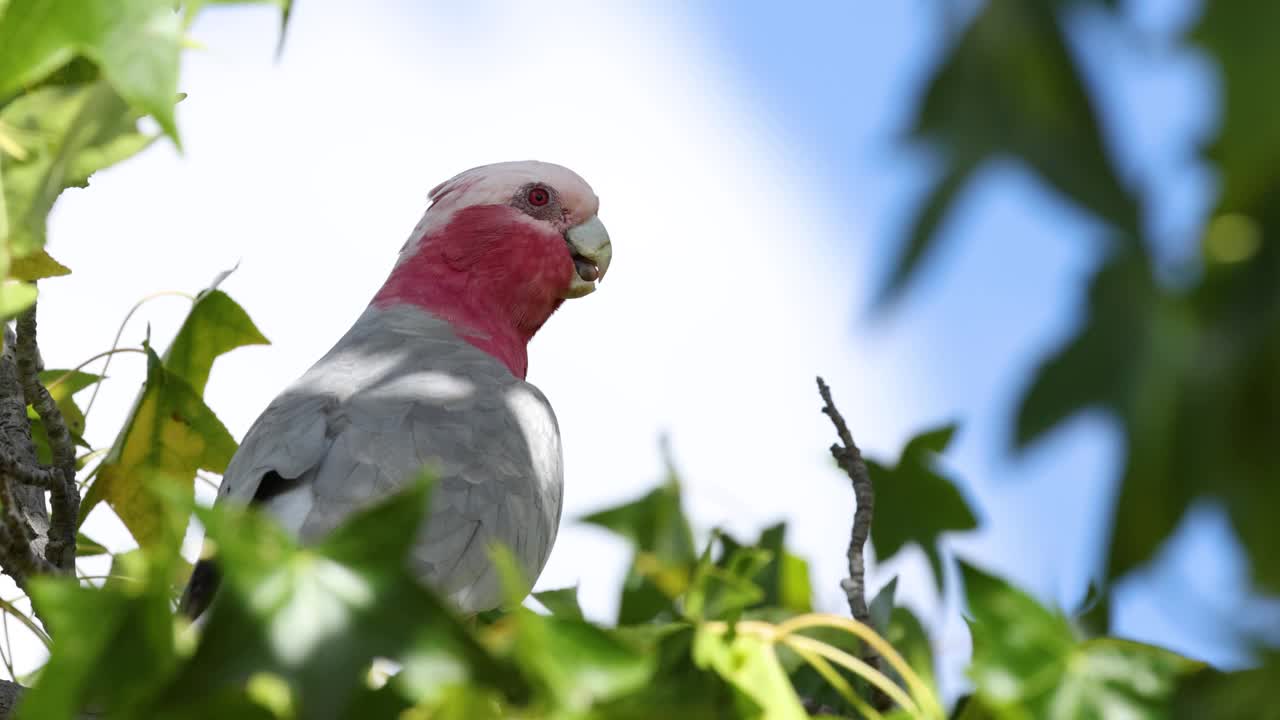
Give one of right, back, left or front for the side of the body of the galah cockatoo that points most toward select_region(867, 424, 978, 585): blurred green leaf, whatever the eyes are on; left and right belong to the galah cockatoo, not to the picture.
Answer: front

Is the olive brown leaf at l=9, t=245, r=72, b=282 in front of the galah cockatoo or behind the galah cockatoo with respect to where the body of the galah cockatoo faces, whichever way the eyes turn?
behind

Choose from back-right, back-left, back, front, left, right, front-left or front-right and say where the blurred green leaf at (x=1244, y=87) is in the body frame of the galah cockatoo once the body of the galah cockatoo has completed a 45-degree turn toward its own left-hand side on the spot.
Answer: back

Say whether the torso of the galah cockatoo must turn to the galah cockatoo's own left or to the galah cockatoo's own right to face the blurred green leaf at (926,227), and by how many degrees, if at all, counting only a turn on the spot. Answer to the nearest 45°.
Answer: approximately 135° to the galah cockatoo's own right

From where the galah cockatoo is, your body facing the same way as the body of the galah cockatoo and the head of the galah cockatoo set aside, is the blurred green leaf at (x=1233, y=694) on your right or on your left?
on your right

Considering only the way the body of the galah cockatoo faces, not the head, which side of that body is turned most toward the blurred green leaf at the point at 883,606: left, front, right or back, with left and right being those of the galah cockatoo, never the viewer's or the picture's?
right

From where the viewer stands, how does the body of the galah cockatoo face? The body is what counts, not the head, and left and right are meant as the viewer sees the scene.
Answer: facing away from the viewer and to the right of the viewer

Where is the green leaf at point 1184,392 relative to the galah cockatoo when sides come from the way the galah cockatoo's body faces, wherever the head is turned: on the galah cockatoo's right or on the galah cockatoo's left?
on the galah cockatoo's right

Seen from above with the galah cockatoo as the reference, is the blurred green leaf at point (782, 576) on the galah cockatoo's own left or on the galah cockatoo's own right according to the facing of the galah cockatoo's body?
on the galah cockatoo's own right
